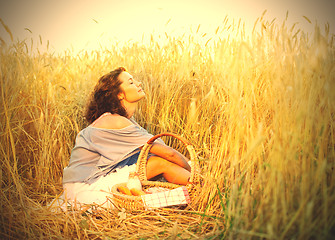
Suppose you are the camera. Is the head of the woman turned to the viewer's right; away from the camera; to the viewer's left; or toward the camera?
to the viewer's right

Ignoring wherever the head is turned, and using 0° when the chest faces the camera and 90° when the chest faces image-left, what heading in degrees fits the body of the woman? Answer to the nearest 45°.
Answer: approximately 270°
